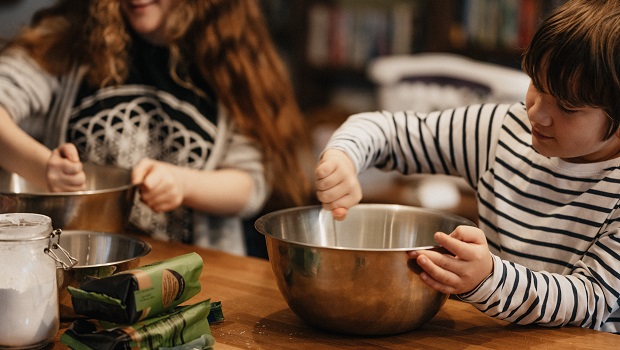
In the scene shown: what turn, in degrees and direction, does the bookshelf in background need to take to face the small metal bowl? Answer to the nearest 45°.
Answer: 0° — it already faces it

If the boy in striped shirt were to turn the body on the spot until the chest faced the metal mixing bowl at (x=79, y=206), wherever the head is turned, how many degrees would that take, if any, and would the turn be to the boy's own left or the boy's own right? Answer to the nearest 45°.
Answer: approximately 45° to the boy's own right

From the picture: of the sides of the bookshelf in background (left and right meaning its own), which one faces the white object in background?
front

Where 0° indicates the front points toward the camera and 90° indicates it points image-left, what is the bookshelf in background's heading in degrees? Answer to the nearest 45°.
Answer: approximately 0°

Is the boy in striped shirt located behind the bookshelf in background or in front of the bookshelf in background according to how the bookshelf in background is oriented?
in front

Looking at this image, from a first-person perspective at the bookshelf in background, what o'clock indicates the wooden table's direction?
The wooden table is roughly at 12 o'clock from the bookshelf in background.

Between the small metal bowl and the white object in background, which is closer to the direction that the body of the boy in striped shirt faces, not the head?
the small metal bowl

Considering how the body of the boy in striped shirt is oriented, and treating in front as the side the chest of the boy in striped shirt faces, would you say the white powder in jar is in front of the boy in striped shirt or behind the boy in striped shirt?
in front

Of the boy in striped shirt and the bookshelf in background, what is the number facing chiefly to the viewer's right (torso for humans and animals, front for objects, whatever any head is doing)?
0

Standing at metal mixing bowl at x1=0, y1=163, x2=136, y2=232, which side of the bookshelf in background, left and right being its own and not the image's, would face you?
front

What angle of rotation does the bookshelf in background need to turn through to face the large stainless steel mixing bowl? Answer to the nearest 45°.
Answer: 0° — it already faces it

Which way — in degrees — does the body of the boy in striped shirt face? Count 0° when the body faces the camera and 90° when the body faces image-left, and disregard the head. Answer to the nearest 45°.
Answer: approximately 45°
